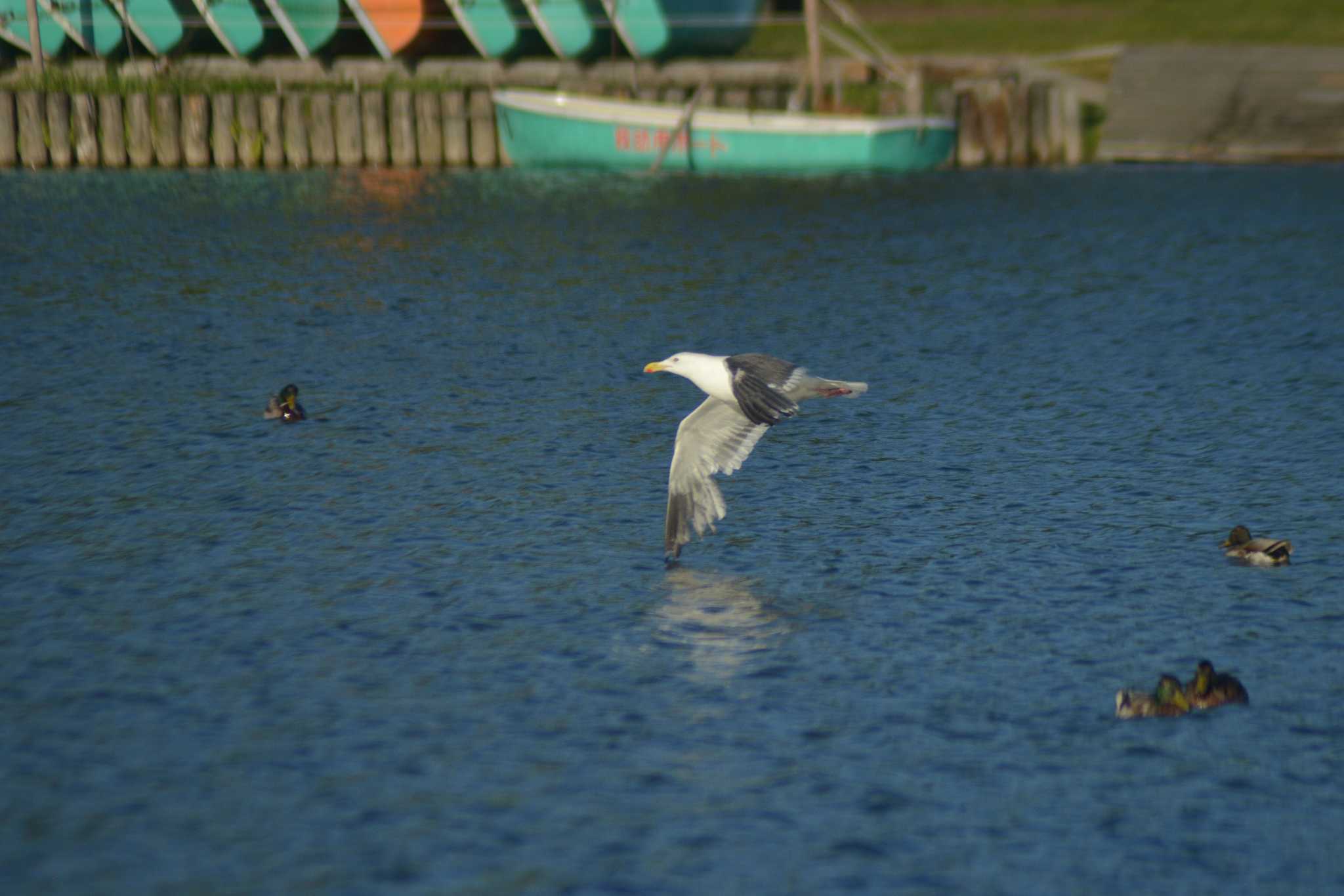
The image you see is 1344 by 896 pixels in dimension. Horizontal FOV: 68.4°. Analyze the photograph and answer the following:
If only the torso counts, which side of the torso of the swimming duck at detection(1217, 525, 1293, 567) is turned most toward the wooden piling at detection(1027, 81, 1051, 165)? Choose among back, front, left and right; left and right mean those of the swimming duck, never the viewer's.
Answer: right

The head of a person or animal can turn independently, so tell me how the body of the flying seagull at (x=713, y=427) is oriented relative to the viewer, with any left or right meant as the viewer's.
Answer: facing to the left of the viewer

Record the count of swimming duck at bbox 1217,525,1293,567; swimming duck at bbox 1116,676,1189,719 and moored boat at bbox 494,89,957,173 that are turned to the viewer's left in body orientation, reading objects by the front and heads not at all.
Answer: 2

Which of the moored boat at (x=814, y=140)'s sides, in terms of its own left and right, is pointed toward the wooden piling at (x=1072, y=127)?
back

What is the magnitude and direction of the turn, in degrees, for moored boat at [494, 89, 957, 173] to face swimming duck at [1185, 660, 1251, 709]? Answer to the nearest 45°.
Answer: approximately 90° to its left

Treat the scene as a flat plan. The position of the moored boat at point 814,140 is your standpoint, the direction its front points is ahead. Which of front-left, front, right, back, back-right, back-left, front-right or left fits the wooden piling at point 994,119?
back

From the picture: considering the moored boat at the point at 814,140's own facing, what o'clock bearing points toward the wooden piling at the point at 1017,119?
The wooden piling is roughly at 6 o'clock from the moored boat.

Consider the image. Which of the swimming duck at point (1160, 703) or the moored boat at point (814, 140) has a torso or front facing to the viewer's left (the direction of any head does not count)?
the moored boat

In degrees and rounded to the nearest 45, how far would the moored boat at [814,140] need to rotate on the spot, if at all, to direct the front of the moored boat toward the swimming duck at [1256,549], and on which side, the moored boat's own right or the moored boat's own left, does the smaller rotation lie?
approximately 90° to the moored boat's own left

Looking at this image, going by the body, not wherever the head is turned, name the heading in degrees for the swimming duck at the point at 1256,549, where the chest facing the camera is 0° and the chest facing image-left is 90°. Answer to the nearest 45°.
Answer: approximately 90°

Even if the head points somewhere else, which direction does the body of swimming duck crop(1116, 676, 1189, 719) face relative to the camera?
to the viewer's right

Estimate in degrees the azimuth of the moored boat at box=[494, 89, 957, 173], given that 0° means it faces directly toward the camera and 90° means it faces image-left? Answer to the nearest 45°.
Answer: approximately 90°

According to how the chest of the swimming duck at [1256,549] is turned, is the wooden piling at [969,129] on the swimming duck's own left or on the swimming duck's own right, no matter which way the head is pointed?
on the swimming duck's own right

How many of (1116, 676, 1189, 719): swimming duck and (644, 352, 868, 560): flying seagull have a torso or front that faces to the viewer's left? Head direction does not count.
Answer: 1
